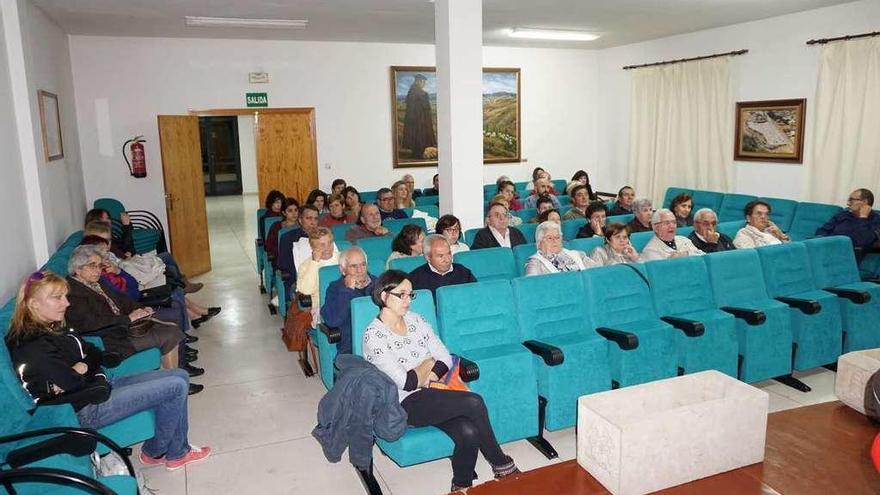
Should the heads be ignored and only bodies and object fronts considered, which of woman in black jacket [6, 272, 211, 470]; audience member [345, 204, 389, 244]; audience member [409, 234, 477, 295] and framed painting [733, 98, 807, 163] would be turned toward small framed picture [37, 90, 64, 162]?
the framed painting

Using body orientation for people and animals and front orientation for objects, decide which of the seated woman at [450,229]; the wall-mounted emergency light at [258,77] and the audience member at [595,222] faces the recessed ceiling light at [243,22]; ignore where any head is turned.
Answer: the wall-mounted emergency light

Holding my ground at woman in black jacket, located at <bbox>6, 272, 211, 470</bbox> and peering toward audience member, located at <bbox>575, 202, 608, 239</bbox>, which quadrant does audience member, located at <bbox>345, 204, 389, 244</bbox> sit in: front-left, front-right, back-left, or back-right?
front-left

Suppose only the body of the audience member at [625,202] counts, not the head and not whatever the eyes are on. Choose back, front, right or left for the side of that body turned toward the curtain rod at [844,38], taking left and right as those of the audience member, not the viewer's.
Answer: left

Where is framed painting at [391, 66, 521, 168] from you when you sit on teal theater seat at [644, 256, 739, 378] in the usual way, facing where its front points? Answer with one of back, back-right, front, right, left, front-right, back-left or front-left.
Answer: back

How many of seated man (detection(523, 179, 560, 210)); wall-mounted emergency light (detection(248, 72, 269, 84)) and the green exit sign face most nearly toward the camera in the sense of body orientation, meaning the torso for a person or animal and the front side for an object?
3

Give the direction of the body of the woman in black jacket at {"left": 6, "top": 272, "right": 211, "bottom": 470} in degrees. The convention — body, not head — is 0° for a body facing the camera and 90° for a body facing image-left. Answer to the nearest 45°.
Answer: approximately 270°

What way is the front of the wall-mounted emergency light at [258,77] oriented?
toward the camera

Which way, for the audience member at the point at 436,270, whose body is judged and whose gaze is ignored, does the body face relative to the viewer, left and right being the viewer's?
facing the viewer and to the right of the viewer

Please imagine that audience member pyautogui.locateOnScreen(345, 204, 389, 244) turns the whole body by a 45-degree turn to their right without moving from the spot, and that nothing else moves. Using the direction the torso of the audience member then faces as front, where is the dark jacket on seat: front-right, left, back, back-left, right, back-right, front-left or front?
front

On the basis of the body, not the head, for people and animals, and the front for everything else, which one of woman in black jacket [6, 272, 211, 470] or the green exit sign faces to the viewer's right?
the woman in black jacket
